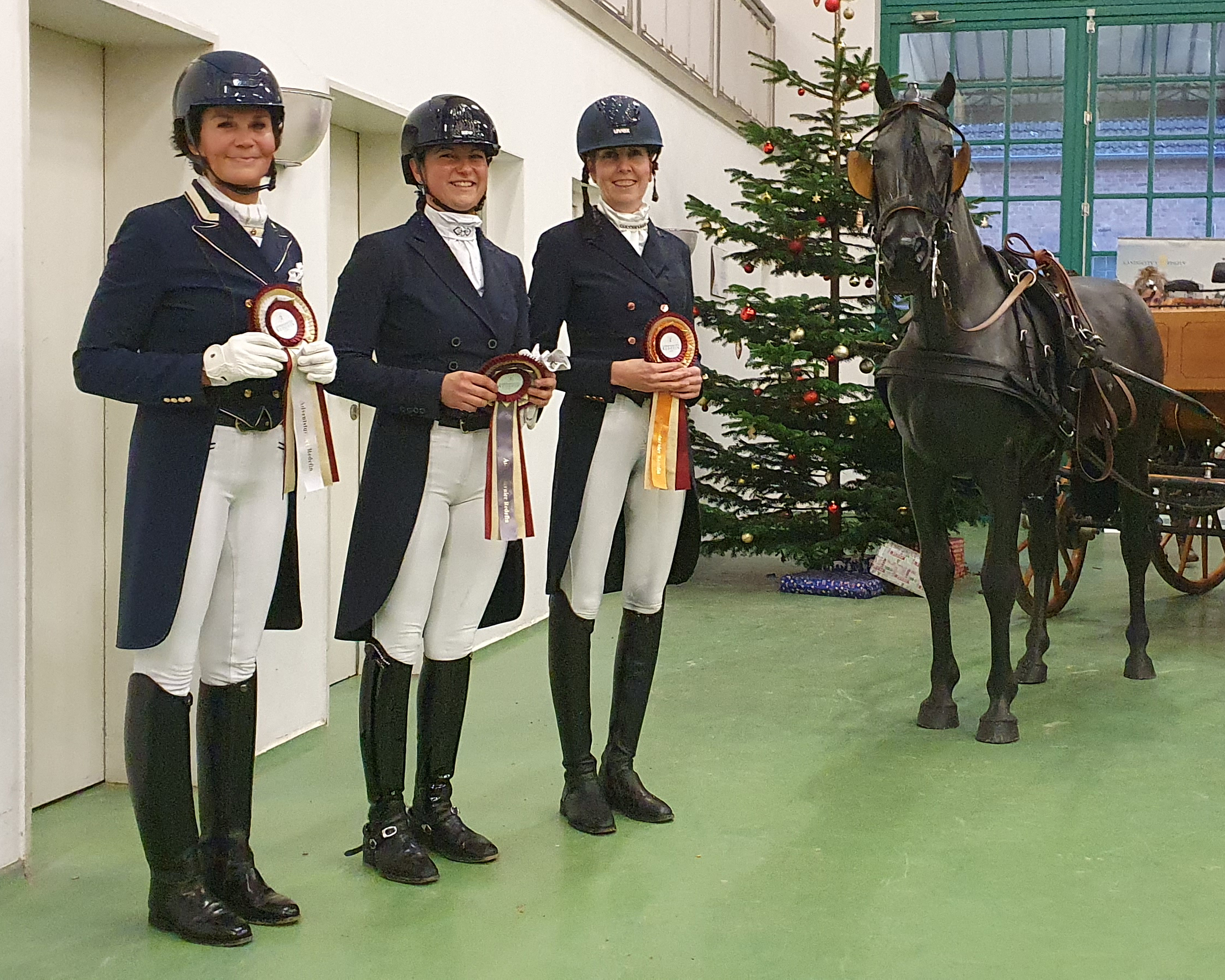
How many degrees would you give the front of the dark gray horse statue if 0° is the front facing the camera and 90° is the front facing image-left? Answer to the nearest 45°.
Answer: approximately 45°

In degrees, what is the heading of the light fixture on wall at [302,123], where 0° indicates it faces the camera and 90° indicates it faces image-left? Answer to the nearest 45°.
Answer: approximately 315°

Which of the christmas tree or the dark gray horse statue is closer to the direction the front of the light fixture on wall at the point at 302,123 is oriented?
the dark gray horse statue

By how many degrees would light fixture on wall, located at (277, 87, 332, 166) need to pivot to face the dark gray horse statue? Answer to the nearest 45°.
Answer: approximately 45° to its left

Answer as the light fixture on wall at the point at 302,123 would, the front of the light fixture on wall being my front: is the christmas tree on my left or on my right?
on my left
